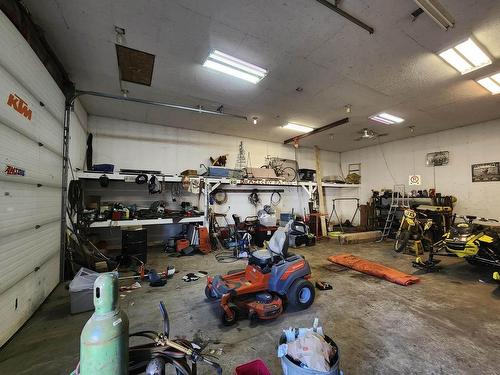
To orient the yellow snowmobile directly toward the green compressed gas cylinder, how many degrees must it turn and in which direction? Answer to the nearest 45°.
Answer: approximately 45° to its left

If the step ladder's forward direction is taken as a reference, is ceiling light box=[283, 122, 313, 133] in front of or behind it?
in front

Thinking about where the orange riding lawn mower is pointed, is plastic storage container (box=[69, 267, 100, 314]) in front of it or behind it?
in front

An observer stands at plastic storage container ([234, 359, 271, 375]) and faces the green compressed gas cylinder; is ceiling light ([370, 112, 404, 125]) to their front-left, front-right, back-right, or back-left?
back-right

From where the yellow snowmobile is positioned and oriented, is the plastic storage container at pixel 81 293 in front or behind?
in front

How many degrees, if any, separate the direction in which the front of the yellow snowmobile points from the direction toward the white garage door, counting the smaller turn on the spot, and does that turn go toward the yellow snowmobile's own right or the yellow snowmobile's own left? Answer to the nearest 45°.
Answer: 0° — it already faces it

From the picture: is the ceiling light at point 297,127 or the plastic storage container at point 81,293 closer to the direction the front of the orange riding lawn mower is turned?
the plastic storage container

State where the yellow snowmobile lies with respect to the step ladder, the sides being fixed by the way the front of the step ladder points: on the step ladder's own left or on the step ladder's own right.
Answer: on the step ladder's own left

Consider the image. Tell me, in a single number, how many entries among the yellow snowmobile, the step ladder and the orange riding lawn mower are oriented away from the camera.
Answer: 0

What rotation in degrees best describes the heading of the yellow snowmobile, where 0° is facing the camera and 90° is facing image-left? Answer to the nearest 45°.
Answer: approximately 45°

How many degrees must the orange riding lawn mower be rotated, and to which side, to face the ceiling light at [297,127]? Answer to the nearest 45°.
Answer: approximately 135° to its right

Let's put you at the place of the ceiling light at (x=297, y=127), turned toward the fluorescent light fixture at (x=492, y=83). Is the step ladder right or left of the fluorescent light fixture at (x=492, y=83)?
left

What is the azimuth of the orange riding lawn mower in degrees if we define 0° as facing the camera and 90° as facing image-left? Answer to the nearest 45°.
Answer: approximately 45°

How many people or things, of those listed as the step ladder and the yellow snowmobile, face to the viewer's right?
0

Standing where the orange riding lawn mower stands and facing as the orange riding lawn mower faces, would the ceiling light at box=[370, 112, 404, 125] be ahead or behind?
behind
